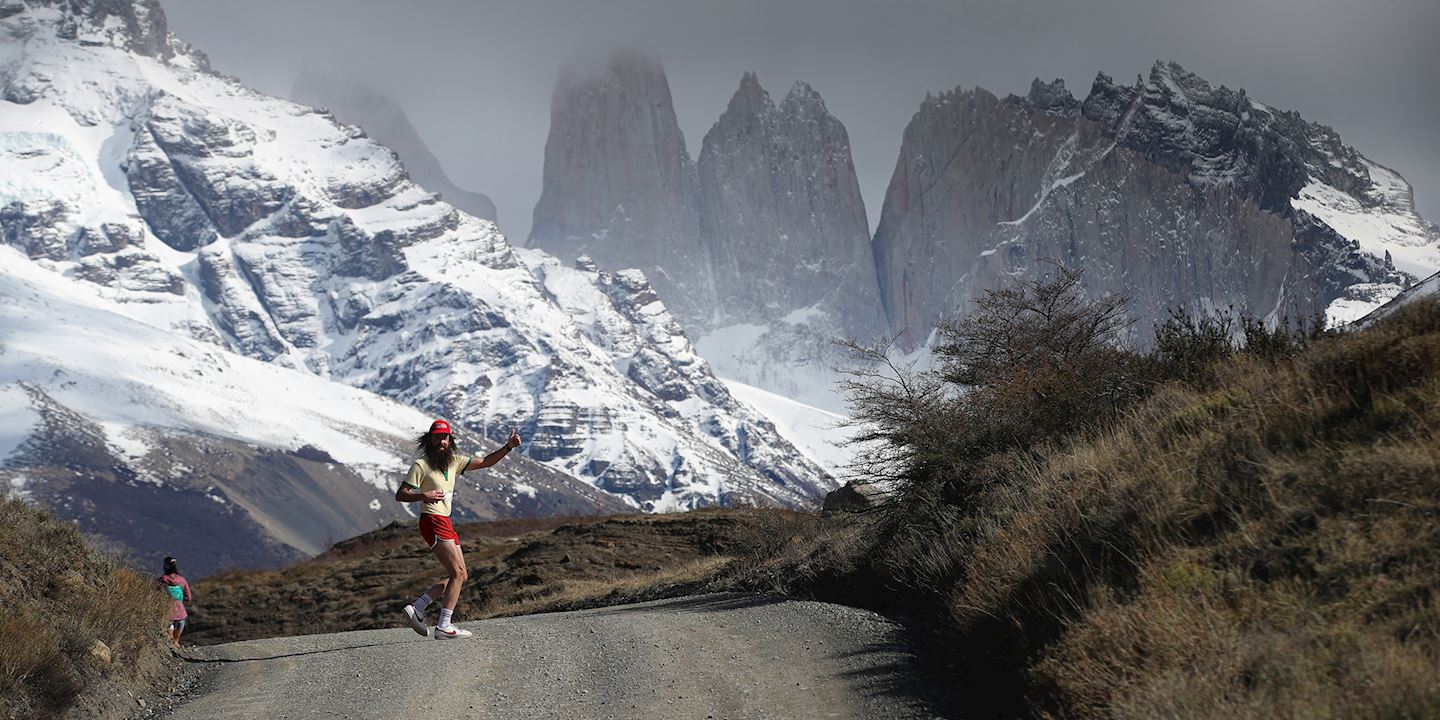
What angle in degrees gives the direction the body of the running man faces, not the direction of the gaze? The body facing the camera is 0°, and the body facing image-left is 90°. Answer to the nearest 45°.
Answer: approximately 315°
